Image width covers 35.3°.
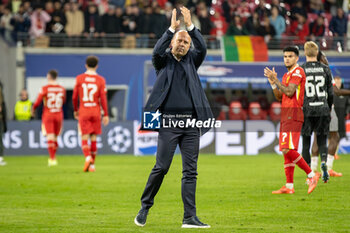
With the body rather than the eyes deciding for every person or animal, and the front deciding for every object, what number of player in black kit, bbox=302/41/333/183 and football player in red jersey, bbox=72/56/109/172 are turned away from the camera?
2

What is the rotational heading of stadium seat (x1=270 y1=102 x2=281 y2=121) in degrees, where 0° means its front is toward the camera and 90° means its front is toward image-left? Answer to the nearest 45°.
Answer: approximately 0°

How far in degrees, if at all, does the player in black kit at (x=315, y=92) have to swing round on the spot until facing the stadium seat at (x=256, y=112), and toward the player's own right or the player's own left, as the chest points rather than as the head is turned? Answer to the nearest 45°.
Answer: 0° — they already face it

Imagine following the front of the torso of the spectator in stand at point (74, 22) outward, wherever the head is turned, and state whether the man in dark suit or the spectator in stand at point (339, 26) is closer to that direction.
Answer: the man in dark suit

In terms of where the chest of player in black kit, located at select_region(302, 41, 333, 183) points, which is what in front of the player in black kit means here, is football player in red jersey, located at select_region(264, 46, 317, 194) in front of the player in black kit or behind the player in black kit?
behind

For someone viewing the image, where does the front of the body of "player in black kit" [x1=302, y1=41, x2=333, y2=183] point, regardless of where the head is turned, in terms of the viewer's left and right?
facing away from the viewer

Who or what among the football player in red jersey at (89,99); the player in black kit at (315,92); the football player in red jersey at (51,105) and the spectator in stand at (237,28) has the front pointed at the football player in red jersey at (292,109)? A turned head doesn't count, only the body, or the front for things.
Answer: the spectator in stand
